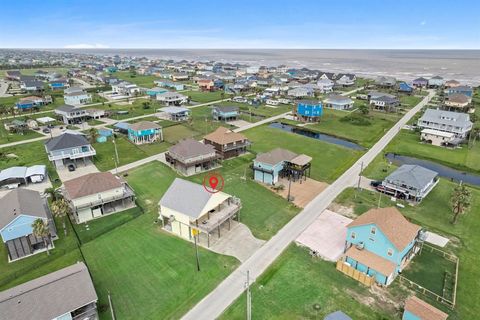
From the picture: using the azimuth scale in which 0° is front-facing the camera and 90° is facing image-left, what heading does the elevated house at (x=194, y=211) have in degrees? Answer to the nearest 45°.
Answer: approximately 315°

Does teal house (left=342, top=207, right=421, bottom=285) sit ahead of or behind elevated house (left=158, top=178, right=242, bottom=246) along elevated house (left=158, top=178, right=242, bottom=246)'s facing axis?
ahead

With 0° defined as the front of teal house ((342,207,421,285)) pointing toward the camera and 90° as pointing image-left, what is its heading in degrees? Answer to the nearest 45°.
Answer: approximately 45°

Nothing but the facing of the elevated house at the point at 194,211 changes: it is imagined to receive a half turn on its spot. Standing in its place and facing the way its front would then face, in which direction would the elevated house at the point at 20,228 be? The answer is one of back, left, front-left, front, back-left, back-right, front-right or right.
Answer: front-left

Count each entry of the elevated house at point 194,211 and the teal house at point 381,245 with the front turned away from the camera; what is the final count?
0

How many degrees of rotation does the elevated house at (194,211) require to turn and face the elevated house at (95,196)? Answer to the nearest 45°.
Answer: approximately 180°

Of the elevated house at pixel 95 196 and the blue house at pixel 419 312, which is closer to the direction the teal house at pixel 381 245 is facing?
the elevated house

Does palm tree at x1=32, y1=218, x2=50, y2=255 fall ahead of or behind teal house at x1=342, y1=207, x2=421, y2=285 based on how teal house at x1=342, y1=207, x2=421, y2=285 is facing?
ahead

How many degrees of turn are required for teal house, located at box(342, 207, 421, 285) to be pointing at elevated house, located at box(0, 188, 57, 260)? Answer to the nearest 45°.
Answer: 0° — it already faces it
